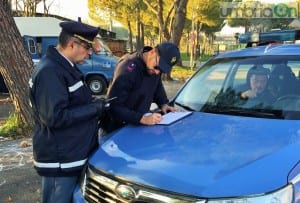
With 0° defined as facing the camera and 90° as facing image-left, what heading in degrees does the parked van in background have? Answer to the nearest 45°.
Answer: approximately 270°

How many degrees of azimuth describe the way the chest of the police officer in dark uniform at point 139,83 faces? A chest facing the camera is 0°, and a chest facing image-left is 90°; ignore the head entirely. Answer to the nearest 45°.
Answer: approximately 315°

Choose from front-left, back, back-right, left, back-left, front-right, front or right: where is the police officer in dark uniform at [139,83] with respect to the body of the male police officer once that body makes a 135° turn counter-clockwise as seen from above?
right

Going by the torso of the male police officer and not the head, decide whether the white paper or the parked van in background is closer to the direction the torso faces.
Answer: the white paper

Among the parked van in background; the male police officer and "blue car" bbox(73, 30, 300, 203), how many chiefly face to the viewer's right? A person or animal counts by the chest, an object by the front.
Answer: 2

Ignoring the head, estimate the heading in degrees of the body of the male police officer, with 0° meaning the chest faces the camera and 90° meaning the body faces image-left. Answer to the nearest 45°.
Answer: approximately 270°

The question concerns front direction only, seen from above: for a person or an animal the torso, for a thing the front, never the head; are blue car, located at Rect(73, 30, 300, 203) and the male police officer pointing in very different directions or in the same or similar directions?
very different directions

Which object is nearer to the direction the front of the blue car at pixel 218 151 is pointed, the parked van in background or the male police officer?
the male police officer

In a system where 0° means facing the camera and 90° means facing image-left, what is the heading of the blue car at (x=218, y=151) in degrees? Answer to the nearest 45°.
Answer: approximately 45°

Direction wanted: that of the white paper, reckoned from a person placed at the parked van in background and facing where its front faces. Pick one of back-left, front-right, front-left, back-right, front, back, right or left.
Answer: right

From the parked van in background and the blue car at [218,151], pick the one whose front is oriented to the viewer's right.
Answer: the parked van in background

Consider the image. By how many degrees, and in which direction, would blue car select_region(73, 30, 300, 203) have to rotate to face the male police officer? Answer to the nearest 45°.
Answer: approximately 45° to its right

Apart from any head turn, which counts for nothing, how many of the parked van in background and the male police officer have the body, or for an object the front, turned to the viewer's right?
2

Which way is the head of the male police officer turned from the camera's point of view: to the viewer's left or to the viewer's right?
to the viewer's right
